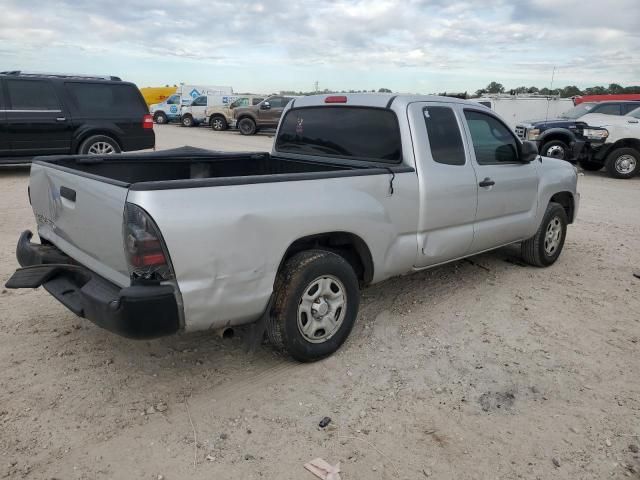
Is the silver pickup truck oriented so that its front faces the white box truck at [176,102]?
no

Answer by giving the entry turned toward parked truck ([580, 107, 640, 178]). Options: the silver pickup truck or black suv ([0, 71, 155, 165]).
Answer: the silver pickup truck

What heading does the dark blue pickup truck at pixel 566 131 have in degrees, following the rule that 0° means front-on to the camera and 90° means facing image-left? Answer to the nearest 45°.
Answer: approximately 45°

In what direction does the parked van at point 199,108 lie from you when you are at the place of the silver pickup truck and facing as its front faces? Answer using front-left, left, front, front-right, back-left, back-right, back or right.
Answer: front-left

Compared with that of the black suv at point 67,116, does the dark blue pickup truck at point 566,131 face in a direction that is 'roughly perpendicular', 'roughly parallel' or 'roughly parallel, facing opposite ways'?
roughly parallel

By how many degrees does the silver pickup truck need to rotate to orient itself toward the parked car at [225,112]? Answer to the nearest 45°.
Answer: approximately 45° to its left

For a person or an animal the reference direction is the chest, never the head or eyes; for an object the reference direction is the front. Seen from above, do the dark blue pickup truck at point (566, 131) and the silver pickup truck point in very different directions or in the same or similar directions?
very different directions

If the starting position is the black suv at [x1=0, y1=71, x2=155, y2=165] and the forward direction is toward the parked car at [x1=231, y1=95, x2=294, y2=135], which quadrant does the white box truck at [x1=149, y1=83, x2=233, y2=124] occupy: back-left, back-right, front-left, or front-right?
front-left

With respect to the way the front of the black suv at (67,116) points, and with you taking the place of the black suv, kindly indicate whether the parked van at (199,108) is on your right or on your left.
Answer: on your right

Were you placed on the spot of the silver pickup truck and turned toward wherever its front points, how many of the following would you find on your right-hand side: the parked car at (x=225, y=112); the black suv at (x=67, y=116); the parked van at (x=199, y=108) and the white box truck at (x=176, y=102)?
0

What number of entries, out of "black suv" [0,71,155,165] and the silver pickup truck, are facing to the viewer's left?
1

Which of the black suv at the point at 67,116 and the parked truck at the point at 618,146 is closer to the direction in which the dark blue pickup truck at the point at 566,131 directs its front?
the black suv

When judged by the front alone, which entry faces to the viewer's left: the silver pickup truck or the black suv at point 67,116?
the black suv

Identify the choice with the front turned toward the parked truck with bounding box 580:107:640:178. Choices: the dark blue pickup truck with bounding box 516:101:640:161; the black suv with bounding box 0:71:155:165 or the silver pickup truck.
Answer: the silver pickup truck

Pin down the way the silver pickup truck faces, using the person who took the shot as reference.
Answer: facing away from the viewer and to the right of the viewer

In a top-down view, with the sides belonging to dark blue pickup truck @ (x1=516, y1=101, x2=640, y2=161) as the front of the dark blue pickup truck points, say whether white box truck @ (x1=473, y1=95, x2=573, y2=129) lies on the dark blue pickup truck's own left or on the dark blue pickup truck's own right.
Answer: on the dark blue pickup truck's own right

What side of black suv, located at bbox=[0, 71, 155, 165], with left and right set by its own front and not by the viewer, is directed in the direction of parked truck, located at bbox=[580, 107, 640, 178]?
back

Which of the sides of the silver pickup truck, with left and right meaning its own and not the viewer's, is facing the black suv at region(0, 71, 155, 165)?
left

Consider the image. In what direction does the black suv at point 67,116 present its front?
to the viewer's left

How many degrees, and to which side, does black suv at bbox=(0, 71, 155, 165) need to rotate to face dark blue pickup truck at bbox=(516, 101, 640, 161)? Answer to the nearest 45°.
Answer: approximately 180°
